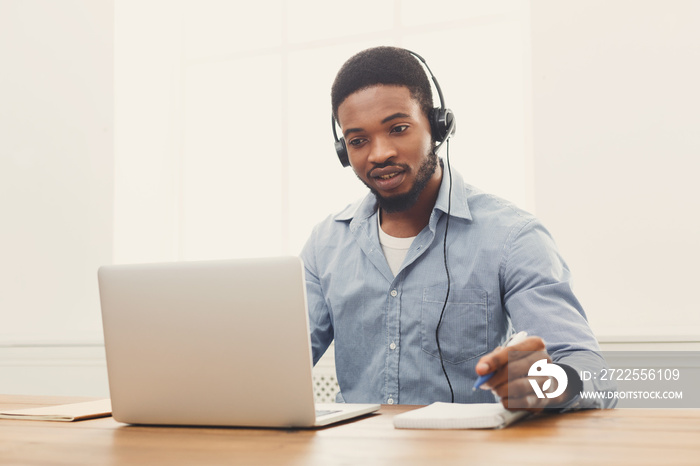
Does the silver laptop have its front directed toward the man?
yes

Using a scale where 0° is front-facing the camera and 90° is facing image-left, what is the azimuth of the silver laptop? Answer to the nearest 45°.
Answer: approximately 225°

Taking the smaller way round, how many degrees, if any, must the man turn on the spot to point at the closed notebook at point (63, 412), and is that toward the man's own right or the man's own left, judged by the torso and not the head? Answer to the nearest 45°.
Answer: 0° — they already face it

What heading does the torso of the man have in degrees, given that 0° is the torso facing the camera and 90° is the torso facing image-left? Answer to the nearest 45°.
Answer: approximately 45°

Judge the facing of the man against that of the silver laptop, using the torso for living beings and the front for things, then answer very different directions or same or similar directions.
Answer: very different directions

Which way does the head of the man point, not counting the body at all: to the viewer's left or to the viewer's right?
to the viewer's left
